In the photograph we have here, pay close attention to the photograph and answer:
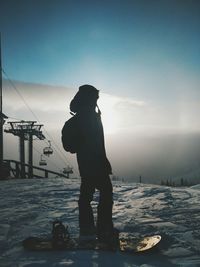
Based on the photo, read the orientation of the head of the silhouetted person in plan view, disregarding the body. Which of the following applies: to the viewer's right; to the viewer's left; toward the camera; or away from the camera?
to the viewer's right
